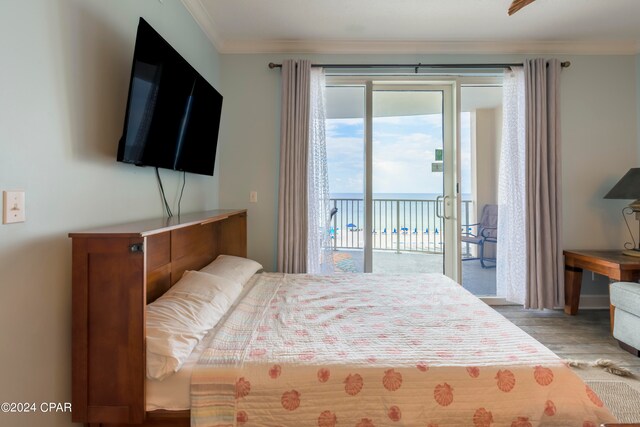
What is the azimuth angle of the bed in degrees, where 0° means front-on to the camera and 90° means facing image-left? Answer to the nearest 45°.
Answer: approximately 270°

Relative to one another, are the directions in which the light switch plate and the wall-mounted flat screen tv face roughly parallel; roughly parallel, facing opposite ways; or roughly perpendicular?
roughly parallel

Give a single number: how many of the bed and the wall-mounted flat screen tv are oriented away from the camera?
0

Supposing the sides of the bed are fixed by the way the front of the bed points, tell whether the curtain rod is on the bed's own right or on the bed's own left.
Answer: on the bed's own left

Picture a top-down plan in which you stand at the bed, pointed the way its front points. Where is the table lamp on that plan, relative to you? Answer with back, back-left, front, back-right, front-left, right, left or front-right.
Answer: front-left

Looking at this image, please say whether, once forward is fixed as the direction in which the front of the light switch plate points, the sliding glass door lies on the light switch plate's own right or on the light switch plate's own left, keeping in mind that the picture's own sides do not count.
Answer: on the light switch plate's own left

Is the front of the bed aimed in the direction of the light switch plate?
no

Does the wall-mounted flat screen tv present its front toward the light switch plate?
no

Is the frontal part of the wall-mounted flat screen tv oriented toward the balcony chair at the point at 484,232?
no

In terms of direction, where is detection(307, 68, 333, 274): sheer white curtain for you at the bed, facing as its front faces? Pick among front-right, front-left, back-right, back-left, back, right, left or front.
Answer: left

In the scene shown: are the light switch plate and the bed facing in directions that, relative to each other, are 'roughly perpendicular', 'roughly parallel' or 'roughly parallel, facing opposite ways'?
roughly parallel

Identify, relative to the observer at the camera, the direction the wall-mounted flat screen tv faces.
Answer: facing the viewer and to the right of the viewer

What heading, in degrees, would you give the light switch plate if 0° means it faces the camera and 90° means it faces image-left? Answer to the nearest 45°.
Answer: approximately 315°

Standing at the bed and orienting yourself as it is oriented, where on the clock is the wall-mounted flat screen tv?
The wall-mounted flat screen tv is roughly at 7 o'clock from the bed.

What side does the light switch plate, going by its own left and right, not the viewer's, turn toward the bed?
front

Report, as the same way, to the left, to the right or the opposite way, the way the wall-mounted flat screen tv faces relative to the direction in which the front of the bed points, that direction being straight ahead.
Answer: the same way
